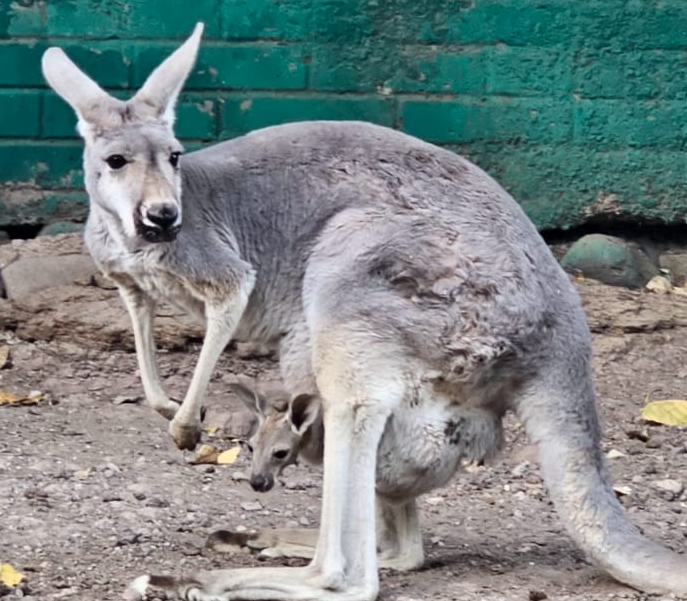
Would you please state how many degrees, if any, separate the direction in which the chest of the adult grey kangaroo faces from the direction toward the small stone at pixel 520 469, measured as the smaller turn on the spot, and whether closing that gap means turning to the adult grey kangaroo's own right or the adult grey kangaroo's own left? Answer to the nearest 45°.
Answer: approximately 135° to the adult grey kangaroo's own right

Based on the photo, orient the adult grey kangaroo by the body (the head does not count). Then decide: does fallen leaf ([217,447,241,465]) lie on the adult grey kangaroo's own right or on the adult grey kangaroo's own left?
on the adult grey kangaroo's own right

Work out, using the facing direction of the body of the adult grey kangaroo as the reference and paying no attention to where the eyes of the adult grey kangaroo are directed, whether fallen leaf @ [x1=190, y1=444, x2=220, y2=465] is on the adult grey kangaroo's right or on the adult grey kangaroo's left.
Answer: on the adult grey kangaroo's right

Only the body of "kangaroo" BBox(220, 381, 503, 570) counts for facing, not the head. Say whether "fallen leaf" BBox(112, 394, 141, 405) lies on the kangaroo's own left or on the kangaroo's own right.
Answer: on the kangaroo's own right

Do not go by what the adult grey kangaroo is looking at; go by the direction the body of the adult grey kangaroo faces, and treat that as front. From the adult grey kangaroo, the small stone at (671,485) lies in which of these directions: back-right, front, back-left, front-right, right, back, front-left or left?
back-right

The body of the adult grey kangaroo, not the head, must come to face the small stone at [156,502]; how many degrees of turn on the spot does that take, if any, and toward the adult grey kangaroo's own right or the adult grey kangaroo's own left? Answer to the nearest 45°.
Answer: approximately 45° to the adult grey kangaroo's own right

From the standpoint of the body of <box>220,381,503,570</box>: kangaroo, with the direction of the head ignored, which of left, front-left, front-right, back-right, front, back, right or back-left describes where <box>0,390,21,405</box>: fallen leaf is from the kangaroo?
front-right

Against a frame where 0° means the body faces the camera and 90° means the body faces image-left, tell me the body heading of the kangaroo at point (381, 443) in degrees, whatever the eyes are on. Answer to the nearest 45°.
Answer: approximately 90°

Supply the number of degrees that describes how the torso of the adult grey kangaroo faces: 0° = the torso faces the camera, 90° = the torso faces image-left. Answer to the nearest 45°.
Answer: approximately 90°

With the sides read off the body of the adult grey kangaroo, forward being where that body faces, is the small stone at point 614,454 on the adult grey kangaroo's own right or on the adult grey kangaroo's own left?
on the adult grey kangaroo's own right
